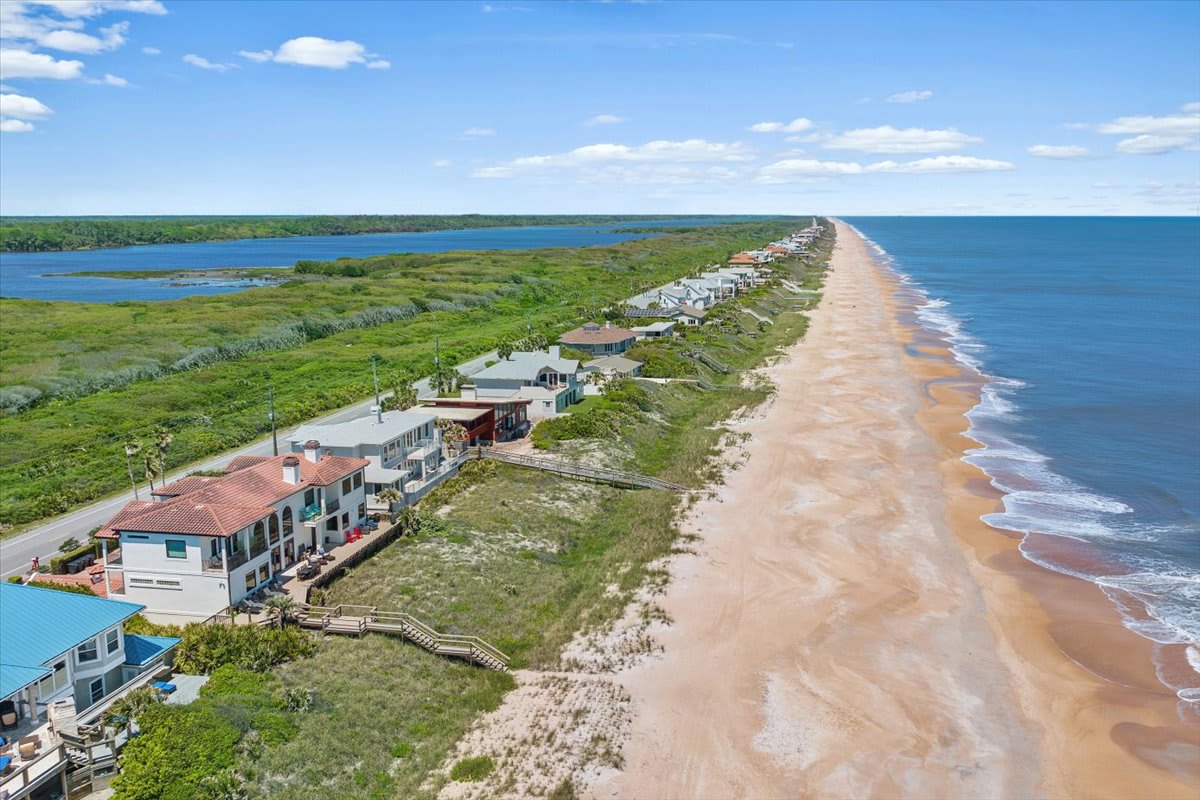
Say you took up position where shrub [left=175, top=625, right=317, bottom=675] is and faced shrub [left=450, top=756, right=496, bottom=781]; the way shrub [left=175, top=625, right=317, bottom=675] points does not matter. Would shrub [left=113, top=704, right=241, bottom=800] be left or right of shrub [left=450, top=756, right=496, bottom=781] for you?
right

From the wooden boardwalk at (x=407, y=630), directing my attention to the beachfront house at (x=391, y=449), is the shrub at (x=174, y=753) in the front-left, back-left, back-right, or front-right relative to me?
back-left

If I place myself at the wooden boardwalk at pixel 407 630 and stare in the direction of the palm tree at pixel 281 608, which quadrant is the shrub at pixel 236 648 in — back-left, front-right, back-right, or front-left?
front-left

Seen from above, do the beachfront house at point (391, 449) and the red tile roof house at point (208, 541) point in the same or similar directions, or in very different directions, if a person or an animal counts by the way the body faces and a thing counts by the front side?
same or similar directions

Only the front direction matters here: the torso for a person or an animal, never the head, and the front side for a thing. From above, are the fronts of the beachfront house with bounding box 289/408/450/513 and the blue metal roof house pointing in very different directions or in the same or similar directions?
same or similar directions

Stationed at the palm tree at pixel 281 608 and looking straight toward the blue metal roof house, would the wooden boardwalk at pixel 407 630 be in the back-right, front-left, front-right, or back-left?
back-left
